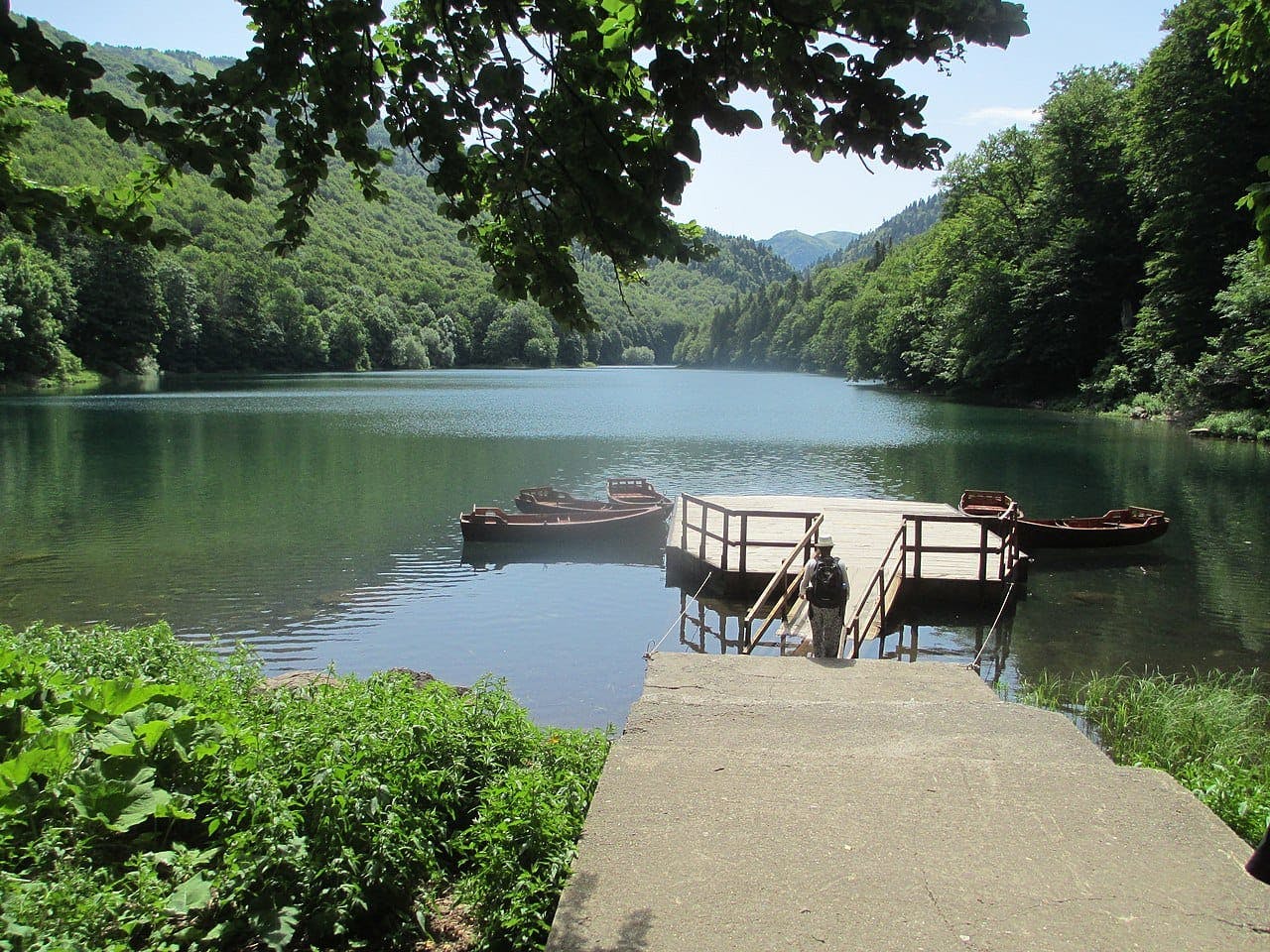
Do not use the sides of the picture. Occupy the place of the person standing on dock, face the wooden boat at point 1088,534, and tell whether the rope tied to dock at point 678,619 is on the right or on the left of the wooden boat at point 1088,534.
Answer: left

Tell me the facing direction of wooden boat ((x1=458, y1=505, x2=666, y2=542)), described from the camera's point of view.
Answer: facing to the right of the viewer

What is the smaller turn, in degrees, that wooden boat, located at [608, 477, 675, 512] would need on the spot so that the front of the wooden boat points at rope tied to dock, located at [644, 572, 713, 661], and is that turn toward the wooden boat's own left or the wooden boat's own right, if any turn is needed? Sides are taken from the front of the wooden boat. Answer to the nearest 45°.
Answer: approximately 45° to the wooden boat's own right

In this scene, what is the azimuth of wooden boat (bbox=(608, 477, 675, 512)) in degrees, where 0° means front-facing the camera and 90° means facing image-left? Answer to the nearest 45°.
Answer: approximately 315°

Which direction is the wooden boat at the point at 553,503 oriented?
to the viewer's right

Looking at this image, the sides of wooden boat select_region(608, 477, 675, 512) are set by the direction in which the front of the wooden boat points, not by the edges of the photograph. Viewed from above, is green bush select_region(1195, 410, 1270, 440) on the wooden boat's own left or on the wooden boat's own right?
on the wooden boat's own left

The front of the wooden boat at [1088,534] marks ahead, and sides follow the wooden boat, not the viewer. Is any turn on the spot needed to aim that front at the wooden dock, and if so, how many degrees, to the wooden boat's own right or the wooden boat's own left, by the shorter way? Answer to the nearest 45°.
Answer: approximately 45° to the wooden boat's own left

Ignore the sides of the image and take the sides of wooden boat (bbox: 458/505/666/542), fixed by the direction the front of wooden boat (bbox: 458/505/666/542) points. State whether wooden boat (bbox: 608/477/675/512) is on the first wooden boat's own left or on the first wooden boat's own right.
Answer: on the first wooden boat's own left

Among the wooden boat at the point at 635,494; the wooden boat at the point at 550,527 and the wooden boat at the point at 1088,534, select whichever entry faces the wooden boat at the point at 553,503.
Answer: the wooden boat at the point at 1088,534

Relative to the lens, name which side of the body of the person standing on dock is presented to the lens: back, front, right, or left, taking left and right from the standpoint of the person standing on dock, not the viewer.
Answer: back
